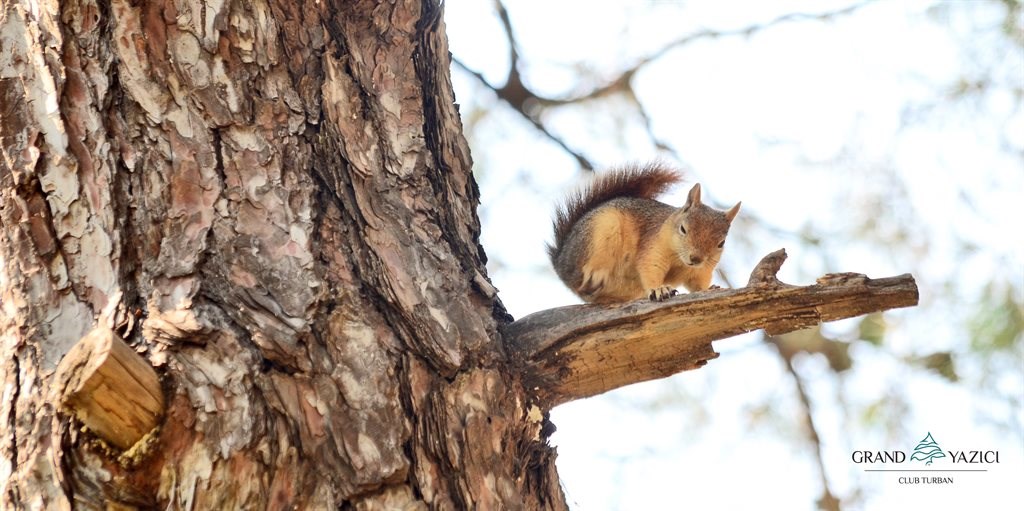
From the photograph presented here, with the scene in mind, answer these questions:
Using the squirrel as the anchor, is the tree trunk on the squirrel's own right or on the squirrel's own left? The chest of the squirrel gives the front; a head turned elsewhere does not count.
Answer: on the squirrel's own right

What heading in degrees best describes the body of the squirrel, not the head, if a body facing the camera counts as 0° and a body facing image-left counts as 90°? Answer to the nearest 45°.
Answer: approximately 315°
